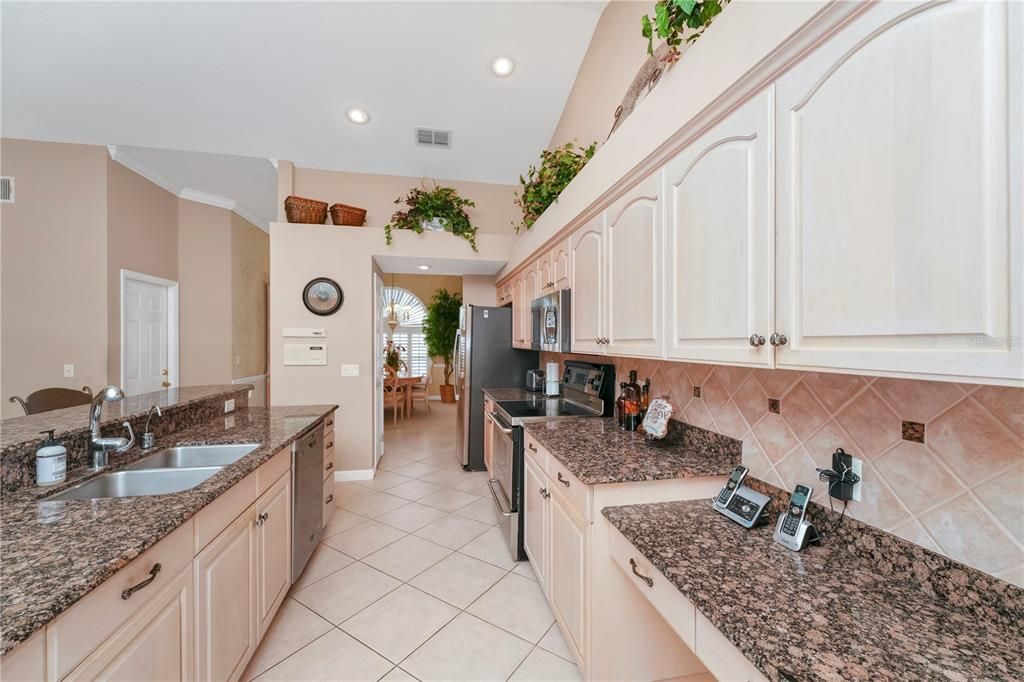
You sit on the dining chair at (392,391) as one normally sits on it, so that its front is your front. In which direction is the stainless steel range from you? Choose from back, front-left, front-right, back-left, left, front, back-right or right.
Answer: back-right

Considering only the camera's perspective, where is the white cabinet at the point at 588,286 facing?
facing to the left of the viewer

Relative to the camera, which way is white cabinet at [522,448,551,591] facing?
to the viewer's left

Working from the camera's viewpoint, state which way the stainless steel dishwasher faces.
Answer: facing to the right of the viewer

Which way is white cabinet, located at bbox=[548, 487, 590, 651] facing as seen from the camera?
to the viewer's left

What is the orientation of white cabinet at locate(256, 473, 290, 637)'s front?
to the viewer's right

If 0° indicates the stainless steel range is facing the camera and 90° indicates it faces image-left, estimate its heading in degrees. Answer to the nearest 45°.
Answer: approximately 90°

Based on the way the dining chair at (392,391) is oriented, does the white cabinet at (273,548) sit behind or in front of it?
behind

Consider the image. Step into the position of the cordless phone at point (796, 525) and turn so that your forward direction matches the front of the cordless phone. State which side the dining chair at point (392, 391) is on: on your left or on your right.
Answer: on your right

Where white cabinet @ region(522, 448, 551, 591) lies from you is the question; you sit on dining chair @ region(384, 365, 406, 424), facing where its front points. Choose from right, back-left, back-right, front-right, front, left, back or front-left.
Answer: back-right
